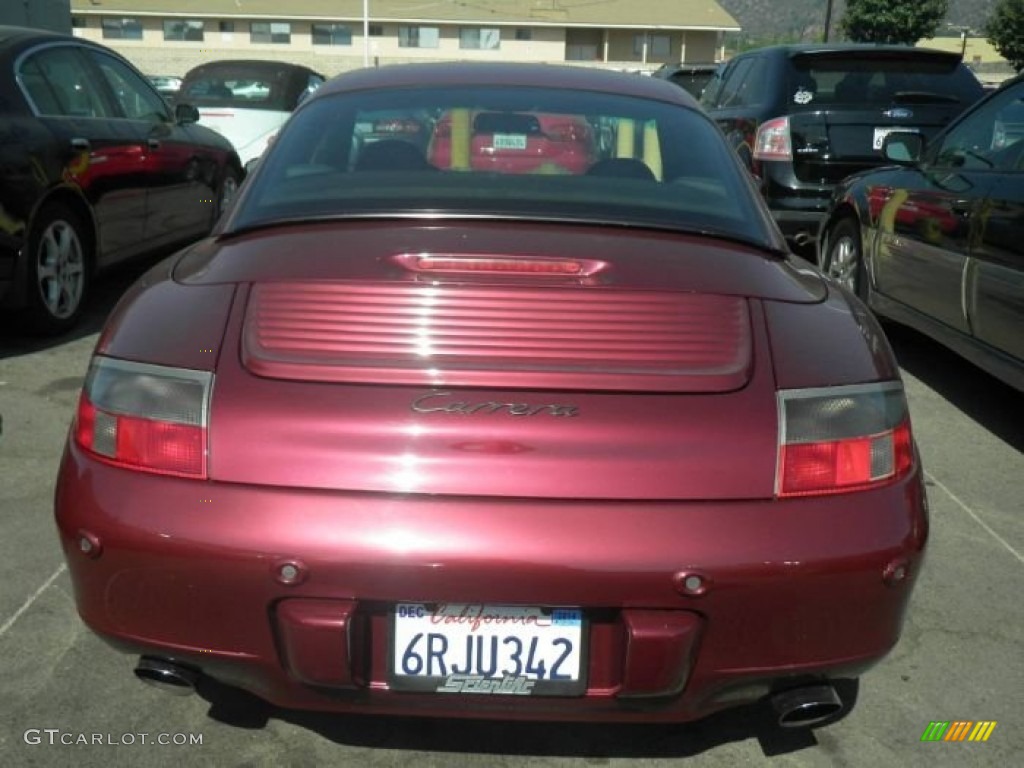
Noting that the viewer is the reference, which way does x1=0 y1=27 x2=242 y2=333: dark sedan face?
facing away from the viewer and to the right of the viewer

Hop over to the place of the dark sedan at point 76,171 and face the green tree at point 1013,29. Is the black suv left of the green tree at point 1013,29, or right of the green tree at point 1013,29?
right

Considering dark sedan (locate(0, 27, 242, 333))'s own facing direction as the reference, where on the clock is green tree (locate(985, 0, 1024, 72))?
The green tree is roughly at 12 o'clock from the dark sedan.

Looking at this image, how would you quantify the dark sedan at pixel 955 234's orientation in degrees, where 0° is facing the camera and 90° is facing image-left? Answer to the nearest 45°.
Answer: approximately 135°

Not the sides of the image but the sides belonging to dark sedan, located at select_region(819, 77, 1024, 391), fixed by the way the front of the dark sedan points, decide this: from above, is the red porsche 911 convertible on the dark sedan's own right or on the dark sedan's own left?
on the dark sedan's own left

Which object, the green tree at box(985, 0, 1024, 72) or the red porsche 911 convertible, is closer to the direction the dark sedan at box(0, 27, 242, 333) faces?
the green tree

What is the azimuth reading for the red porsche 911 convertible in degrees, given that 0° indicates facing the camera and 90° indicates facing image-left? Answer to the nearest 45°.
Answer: approximately 180°
